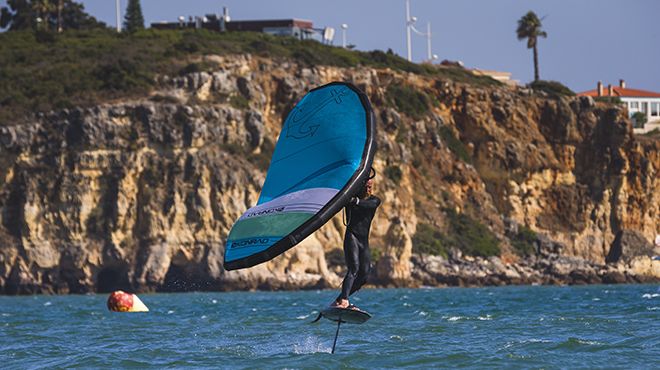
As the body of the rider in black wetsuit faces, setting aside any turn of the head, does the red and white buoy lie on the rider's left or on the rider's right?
on the rider's right

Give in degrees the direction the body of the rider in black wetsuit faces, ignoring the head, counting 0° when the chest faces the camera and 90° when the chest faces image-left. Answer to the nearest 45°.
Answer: approximately 45°
